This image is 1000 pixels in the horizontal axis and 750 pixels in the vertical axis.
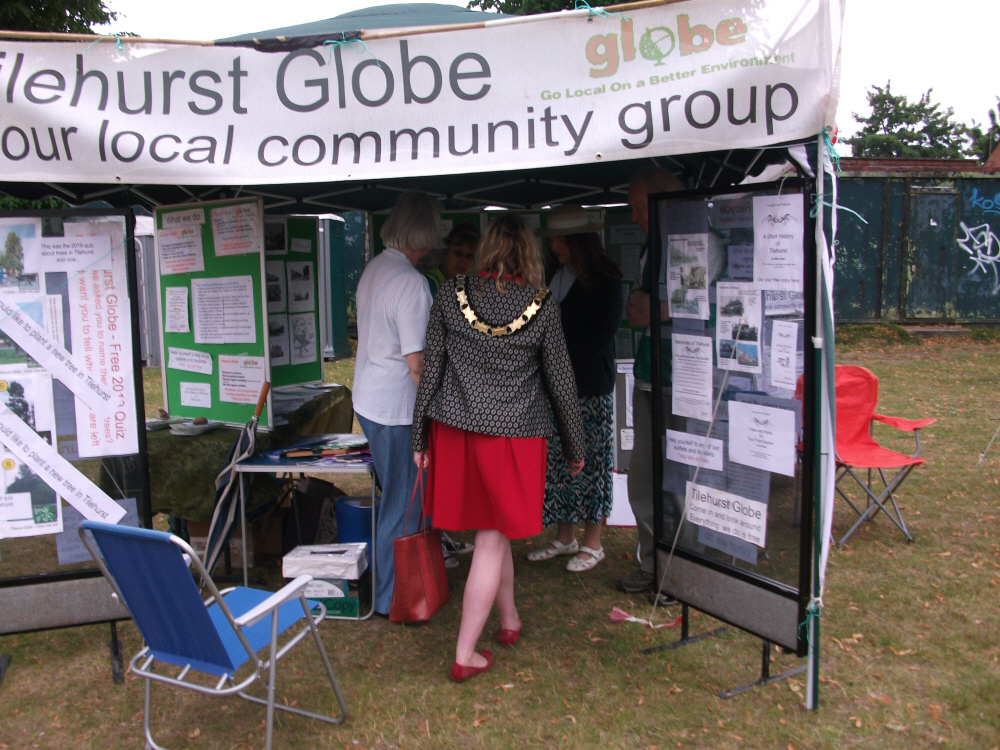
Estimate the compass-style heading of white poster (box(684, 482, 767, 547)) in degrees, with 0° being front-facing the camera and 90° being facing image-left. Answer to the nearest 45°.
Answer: approximately 45°

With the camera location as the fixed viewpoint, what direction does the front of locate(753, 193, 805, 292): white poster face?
facing the viewer and to the left of the viewer

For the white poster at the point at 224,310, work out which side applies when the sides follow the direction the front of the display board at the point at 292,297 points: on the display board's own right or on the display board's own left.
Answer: on the display board's own right

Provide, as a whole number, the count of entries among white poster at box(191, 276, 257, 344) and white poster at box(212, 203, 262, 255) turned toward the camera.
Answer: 2

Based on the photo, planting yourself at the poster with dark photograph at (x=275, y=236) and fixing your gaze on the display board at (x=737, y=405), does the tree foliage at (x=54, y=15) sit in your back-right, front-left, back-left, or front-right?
back-left

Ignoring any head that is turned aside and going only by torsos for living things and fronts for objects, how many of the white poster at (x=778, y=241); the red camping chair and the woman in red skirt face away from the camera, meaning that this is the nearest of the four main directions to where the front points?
1

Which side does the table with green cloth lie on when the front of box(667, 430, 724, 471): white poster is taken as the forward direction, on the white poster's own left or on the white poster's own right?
on the white poster's own right

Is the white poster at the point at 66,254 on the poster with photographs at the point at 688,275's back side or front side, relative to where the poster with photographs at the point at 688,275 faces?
on the front side

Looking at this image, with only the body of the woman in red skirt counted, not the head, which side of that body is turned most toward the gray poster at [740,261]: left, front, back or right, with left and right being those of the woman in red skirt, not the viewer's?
right

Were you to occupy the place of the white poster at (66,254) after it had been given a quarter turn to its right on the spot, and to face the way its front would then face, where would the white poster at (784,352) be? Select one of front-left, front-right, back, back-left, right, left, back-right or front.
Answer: back-left

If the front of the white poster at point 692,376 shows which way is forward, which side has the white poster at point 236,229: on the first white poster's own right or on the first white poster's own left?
on the first white poster's own right

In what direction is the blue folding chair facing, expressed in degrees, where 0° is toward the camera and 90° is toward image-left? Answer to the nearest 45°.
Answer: approximately 225°

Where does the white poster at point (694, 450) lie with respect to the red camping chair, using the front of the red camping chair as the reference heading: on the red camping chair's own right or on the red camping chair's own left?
on the red camping chair's own right

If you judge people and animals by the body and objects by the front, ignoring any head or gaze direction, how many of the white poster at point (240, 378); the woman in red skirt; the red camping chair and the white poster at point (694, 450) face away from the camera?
1
